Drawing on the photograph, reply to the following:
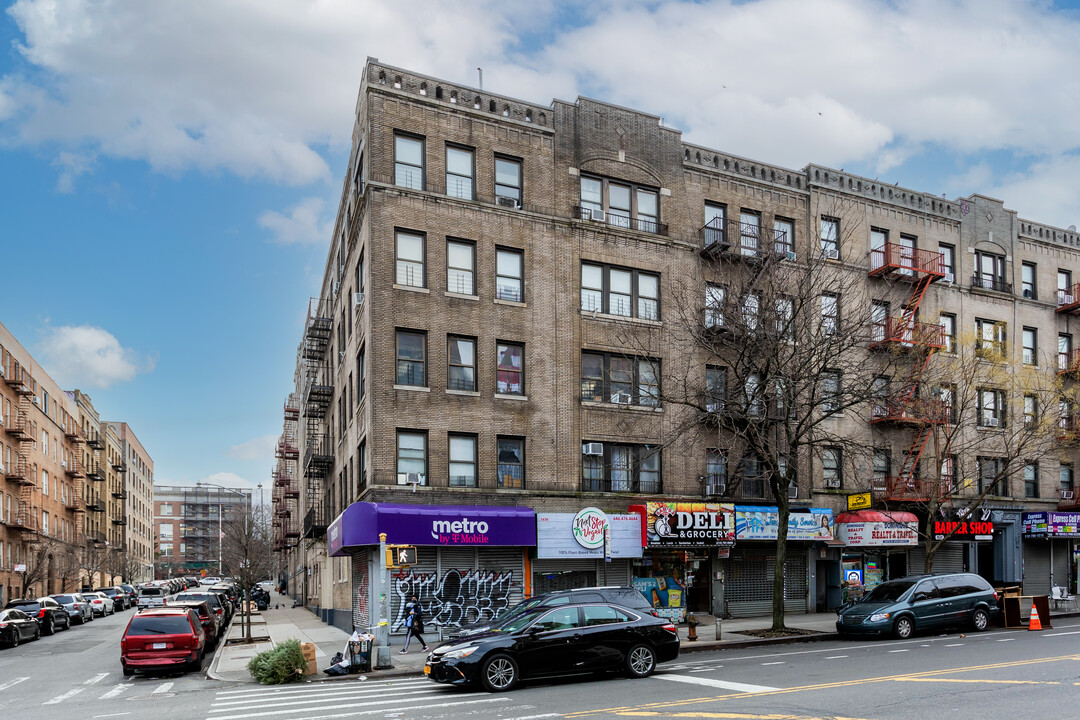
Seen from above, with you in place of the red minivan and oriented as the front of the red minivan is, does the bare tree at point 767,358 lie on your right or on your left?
on your right

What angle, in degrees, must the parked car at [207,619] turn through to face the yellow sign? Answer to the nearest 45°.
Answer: approximately 90° to its right

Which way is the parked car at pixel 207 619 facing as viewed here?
away from the camera

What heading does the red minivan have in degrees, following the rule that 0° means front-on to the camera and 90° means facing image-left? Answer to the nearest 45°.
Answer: approximately 180°

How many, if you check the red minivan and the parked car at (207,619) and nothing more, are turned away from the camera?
2
